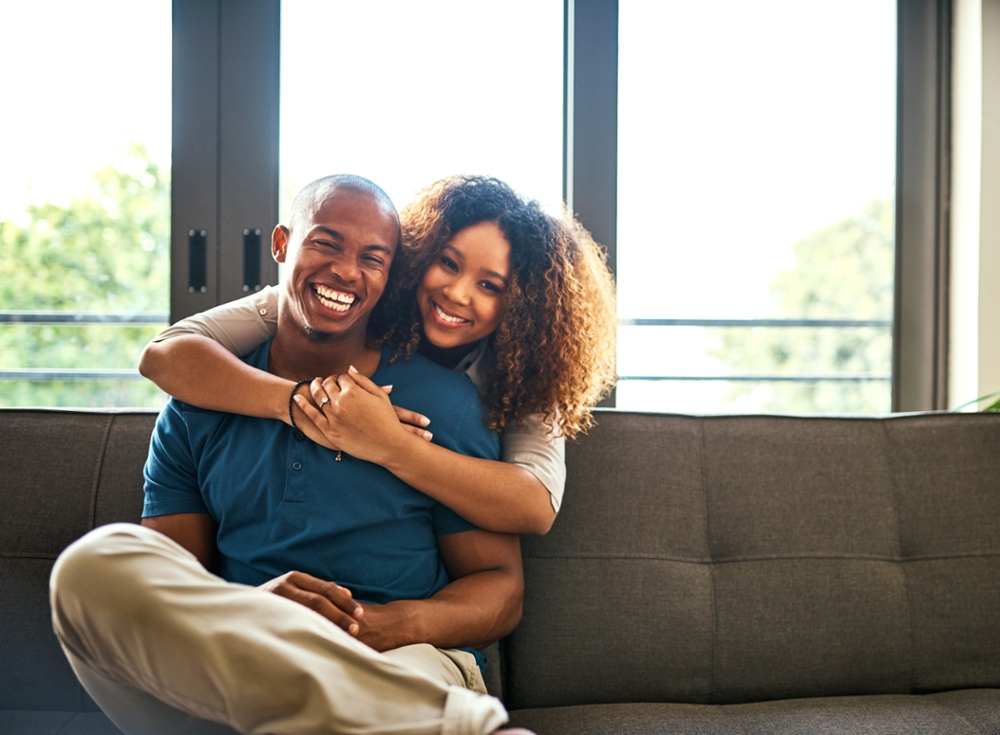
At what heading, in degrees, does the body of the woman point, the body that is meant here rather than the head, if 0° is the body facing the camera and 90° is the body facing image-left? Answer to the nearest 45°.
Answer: approximately 0°

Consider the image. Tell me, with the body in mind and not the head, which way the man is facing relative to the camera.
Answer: toward the camera

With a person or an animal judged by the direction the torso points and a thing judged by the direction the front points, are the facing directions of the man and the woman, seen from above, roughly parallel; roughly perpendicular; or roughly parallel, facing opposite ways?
roughly parallel

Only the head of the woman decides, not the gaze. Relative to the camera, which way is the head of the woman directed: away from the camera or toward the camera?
toward the camera

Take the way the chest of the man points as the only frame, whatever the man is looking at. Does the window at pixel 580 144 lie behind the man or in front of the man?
behind

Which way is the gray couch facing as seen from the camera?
toward the camera
